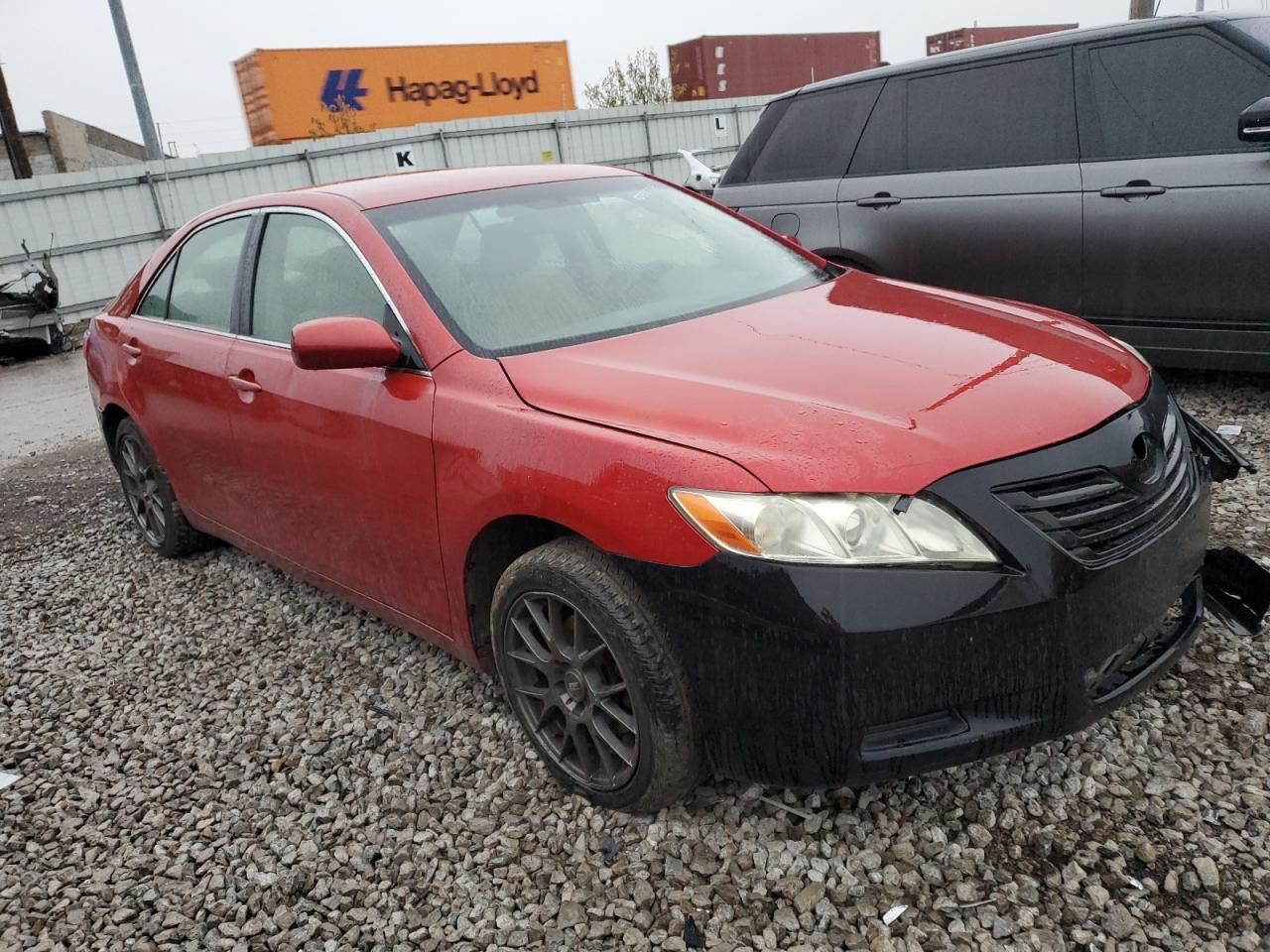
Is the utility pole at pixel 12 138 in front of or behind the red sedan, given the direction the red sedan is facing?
behind

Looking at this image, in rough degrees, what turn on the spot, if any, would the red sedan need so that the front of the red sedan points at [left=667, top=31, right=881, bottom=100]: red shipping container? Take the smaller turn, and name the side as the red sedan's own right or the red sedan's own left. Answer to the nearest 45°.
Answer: approximately 135° to the red sedan's own left

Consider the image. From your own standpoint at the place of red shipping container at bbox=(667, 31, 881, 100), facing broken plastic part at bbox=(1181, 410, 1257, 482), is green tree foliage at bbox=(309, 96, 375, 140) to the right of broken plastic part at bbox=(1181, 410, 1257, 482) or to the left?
right

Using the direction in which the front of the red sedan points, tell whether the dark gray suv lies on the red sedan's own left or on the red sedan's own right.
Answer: on the red sedan's own left

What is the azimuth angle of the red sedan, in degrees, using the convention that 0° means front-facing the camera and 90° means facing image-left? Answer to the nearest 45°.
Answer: approximately 315°

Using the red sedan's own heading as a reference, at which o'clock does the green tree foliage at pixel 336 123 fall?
The green tree foliage is roughly at 7 o'clock from the red sedan.

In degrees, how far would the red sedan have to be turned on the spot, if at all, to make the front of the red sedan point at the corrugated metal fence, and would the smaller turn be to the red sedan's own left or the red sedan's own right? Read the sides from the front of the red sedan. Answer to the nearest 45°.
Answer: approximately 135° to the red sedan's own left

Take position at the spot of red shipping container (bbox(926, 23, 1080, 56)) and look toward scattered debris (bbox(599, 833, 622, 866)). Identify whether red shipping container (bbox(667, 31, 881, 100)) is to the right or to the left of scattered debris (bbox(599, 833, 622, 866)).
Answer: right
